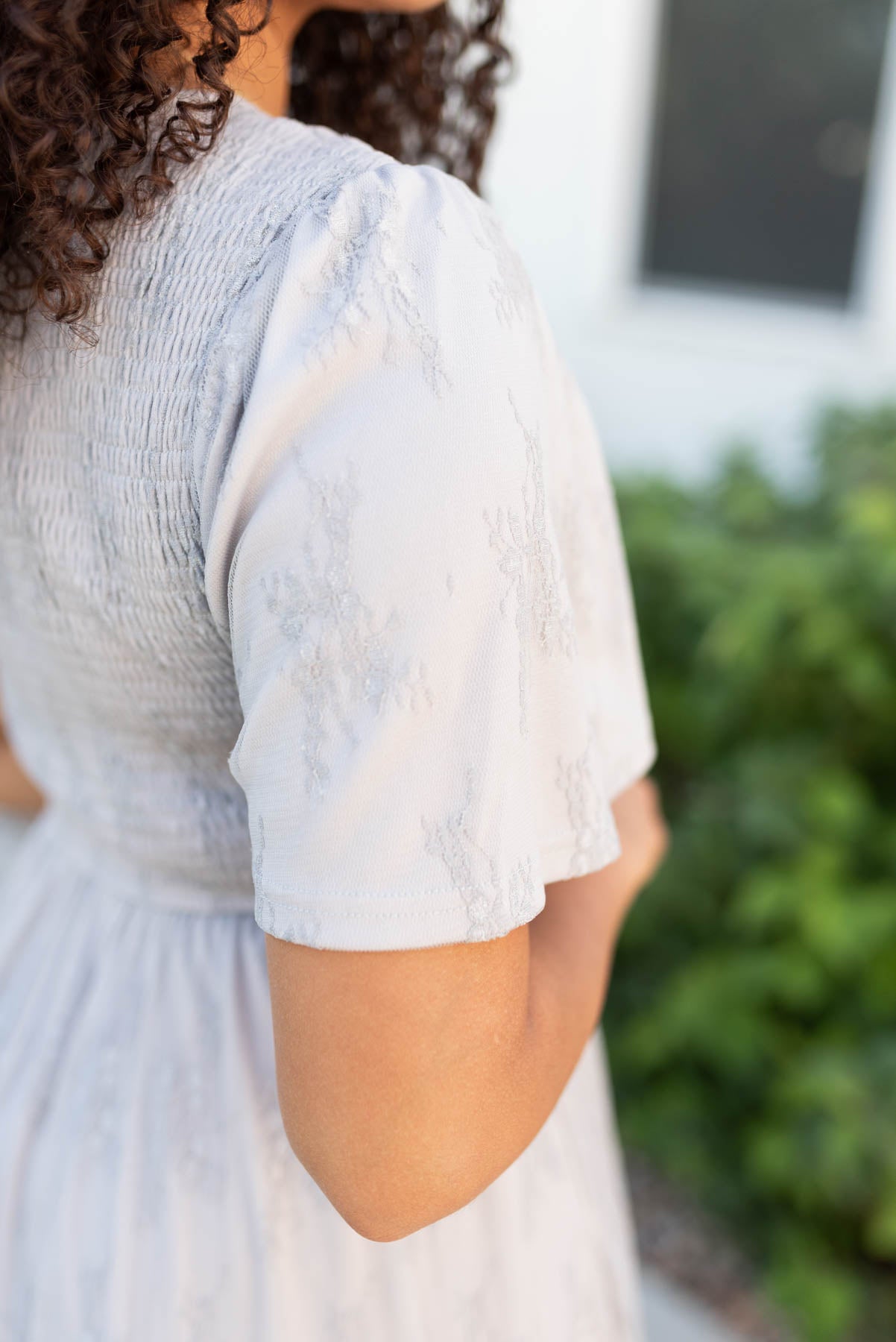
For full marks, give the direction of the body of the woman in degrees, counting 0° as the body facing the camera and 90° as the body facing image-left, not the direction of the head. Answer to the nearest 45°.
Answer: approximately 225°
